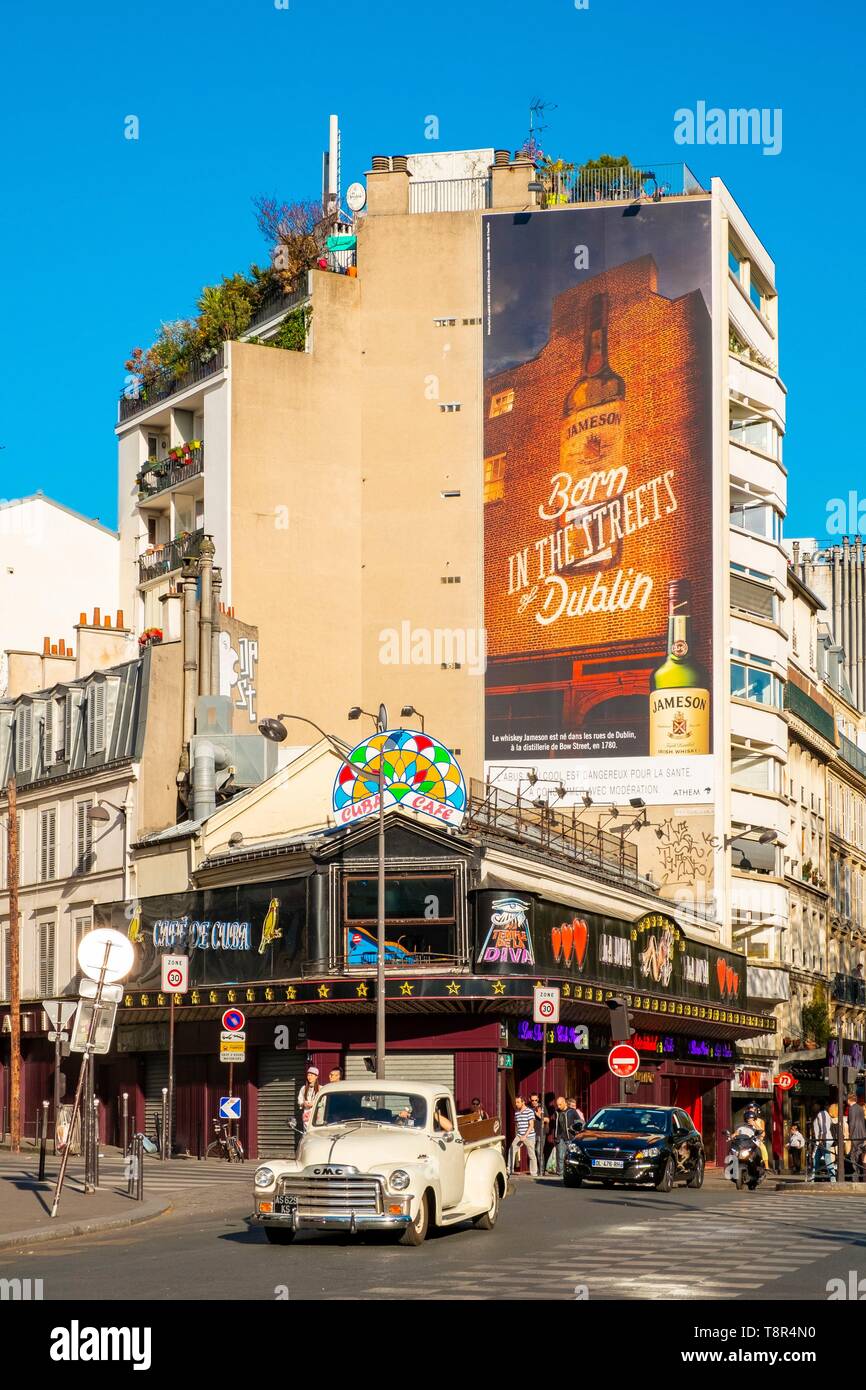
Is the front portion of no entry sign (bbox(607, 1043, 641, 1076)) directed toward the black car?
yes

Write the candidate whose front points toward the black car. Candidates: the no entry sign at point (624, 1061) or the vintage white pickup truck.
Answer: the no entry sign

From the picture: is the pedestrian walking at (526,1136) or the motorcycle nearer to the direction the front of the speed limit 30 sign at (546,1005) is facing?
the motorcycle

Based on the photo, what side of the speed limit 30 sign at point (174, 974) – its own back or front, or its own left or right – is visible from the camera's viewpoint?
front

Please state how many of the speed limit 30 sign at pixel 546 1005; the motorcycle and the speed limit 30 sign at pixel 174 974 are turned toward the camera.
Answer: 3

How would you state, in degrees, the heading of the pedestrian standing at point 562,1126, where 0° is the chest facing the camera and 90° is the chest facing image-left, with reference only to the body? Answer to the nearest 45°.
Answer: approximately 45°

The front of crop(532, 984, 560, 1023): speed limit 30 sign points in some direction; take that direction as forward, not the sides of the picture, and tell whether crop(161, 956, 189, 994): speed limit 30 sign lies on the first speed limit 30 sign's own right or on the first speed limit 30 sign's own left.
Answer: on the first speed limit 30 sign's own right

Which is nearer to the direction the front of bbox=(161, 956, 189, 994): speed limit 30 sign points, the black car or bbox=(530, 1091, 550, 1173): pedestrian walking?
the black car

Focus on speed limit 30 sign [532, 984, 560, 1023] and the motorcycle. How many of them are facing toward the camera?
2

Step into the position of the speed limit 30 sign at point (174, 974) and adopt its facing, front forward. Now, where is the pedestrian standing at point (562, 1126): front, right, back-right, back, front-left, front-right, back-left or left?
left

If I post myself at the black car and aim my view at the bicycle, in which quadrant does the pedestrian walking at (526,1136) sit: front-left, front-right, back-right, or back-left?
front-right

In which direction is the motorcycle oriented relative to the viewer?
toward the camera

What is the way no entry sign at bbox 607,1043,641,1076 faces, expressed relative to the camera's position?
facing the viewer
